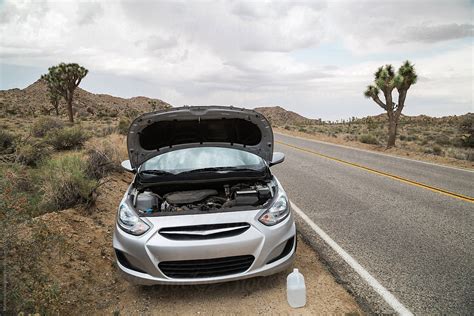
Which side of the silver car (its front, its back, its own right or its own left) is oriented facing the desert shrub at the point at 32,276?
right

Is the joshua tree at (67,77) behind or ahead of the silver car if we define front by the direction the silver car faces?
behind

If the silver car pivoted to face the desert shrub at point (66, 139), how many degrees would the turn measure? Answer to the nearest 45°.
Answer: approximately 135° to its right

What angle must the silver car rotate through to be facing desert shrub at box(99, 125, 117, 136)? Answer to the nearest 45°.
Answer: approximately 180°

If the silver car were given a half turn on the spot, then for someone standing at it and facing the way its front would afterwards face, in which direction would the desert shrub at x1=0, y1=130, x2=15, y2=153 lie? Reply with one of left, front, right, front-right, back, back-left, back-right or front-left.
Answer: front-left

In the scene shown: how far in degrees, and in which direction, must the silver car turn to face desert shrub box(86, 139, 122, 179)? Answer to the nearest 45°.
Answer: approximately 135° to its right

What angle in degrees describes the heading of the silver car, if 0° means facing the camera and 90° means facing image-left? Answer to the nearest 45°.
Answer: approximately 0°

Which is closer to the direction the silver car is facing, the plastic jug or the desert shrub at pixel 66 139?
the plastic jug

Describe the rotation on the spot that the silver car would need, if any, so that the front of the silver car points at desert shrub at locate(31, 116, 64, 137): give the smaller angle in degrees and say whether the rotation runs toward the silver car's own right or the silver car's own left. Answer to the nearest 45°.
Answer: approximately 135° to the silver car's own right

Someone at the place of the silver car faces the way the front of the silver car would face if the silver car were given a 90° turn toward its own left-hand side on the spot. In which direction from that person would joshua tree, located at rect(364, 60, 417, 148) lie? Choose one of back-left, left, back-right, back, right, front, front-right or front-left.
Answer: front-left

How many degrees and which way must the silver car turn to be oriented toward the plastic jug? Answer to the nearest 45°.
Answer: approximately 45° to its left
